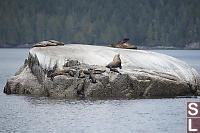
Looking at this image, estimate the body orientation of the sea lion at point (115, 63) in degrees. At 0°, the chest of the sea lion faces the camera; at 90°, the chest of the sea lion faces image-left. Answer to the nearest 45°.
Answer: approximately 270°

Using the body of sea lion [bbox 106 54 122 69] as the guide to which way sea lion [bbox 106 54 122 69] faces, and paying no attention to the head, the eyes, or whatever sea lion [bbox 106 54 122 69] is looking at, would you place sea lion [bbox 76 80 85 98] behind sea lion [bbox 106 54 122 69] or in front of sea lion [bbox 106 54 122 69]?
behind
